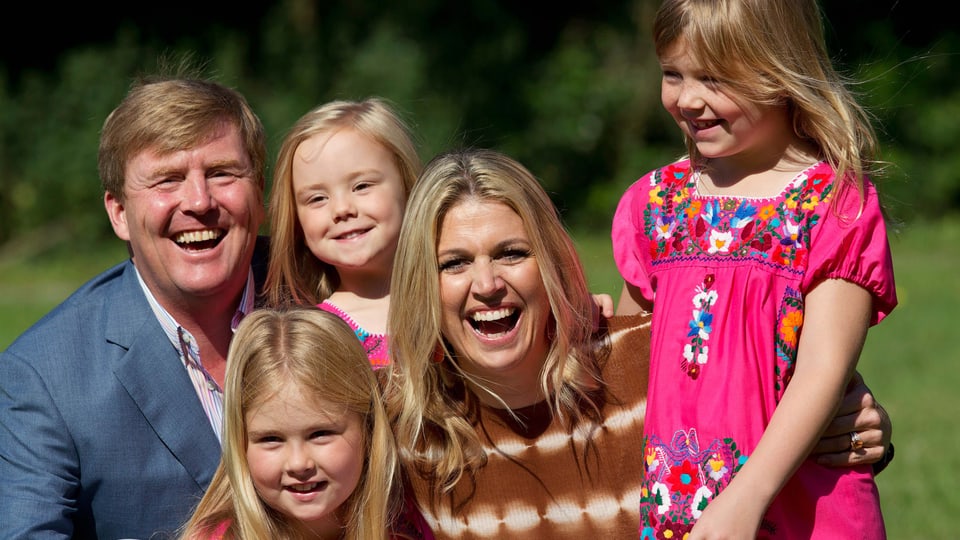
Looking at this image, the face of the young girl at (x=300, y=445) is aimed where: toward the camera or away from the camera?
toward the camera

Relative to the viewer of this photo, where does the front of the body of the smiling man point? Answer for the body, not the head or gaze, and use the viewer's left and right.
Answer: facing the viewer and to the right of the viewer

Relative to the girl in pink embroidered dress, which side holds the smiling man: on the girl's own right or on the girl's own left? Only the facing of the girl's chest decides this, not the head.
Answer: on the girl's own right

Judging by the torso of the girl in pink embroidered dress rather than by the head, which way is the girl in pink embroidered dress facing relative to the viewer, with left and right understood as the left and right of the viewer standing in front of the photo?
facing the viewer and to the left of the viewer

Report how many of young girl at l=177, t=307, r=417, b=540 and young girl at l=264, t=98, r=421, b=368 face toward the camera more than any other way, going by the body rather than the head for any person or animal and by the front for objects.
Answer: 2

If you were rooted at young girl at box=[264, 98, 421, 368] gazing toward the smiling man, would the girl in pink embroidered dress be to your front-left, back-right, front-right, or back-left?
back-left

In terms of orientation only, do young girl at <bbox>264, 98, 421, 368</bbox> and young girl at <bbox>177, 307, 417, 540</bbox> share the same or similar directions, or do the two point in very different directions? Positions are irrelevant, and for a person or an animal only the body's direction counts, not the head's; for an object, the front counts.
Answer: same or similar directions

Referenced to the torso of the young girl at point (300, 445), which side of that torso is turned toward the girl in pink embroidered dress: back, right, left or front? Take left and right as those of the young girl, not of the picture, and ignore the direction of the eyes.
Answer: left

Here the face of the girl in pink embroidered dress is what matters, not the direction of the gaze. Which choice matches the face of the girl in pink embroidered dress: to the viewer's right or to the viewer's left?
to the viewer's left

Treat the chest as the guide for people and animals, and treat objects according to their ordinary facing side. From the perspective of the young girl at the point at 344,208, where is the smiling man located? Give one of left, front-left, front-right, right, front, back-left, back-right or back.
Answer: right

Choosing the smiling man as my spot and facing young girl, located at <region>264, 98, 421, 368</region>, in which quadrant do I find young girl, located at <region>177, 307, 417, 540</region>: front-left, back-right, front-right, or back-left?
front-right

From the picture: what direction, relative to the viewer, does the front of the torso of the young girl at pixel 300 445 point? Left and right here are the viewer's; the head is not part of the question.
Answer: facing the viewer

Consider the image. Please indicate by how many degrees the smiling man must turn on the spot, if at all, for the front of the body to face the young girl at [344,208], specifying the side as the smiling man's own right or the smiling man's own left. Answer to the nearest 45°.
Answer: approximately 45° to the smiling man's own left

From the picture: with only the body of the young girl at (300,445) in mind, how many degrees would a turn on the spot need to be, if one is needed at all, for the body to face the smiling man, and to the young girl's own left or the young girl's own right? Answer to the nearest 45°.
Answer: approximately 135° to the young girl's own right
